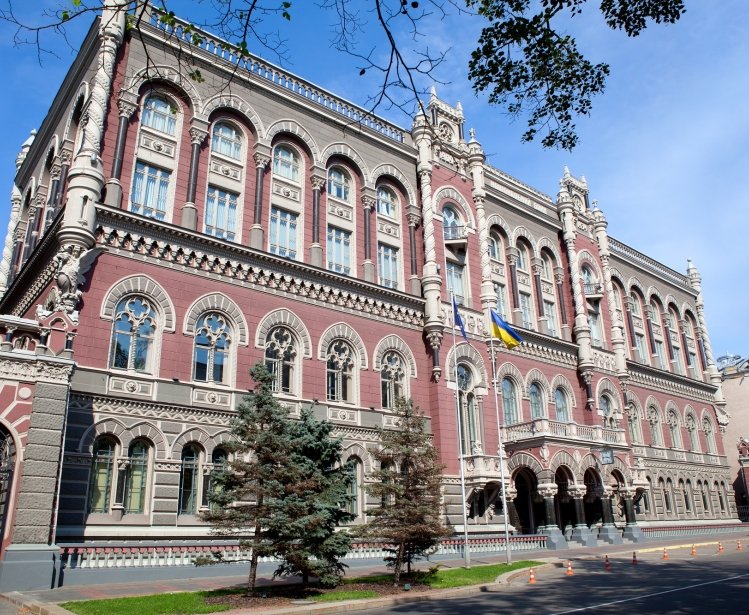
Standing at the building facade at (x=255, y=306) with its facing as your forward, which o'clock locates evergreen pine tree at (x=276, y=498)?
The evergreen pine tree is roughly at 1 o'clock from the building facade.

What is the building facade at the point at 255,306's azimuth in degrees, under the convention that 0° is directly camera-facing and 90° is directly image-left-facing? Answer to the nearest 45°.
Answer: approximately 315°
